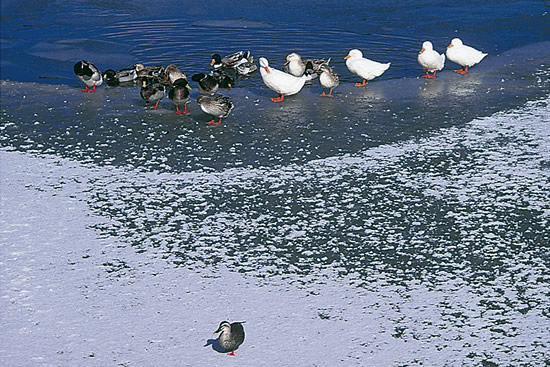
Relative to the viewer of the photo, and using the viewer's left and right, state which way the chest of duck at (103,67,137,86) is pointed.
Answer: facing to the left of the viewer

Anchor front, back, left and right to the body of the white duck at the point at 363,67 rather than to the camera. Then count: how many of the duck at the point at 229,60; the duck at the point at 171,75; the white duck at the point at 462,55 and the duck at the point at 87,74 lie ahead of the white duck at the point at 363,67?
3

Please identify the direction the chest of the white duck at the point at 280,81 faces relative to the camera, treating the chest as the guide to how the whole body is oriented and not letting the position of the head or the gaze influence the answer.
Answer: to the viewer's left

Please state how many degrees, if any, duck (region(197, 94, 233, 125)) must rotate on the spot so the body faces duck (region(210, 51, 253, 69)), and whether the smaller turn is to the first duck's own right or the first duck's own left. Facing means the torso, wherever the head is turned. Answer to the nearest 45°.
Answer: approximately 90° to the first duck's own right

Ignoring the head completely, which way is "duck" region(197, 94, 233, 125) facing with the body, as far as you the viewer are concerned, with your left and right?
facing to the left of the viewer

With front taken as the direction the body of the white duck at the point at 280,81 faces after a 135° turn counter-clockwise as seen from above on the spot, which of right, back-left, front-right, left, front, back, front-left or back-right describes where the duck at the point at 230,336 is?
front-right

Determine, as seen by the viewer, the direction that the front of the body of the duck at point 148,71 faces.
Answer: to the viewer's left

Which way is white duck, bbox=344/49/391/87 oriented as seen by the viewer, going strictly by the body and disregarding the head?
to the viewer's left

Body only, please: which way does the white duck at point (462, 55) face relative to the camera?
to the viewer's left
